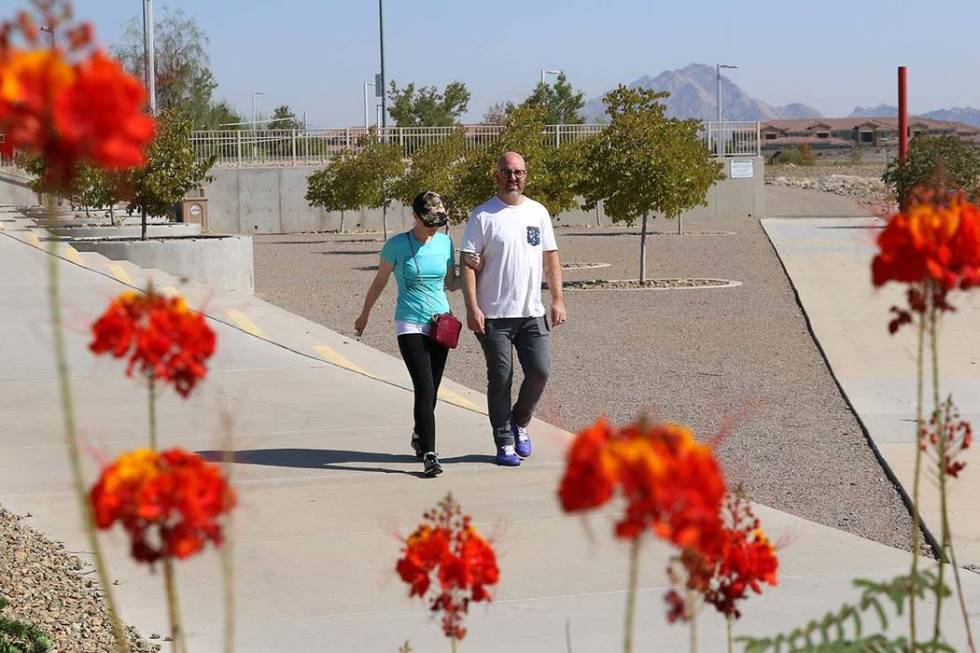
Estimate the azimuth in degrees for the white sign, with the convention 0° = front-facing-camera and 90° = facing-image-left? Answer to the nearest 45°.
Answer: approximately 0°

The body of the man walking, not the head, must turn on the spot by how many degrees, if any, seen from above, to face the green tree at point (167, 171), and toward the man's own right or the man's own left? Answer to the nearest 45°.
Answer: approximately 180°

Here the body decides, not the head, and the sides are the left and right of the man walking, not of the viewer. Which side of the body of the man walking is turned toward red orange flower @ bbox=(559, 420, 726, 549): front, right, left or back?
front

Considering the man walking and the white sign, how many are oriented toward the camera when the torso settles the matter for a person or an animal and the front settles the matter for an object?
2

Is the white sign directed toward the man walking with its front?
yes

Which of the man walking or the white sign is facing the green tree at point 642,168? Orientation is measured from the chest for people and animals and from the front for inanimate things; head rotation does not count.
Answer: the white sign

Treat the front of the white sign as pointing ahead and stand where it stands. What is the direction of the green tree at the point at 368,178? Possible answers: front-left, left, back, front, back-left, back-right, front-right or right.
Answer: front-right

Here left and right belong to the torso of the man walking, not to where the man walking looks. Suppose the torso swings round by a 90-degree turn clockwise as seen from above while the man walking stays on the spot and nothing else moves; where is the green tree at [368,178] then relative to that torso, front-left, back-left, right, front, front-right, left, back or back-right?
right

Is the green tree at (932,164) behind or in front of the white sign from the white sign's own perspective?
in front

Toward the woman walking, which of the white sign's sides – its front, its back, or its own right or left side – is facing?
front

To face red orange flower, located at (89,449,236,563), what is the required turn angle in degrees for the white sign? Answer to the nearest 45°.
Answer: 0° — it already faces it
